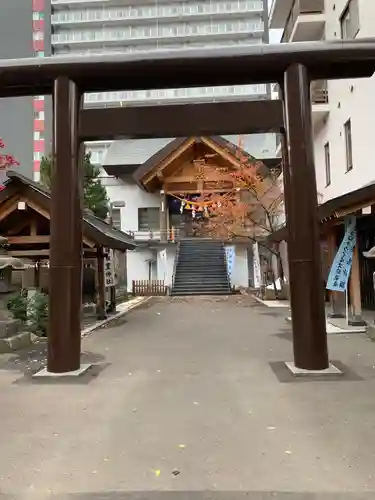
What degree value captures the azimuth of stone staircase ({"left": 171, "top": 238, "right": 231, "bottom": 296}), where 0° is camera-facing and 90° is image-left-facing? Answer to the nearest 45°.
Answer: approximately 0°

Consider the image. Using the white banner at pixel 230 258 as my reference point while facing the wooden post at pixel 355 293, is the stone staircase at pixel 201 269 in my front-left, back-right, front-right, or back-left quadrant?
back-right

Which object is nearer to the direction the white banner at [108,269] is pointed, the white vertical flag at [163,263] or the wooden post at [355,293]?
the wooden post

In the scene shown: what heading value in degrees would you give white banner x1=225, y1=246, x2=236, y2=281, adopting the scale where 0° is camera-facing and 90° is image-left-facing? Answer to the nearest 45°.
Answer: approximately 0°

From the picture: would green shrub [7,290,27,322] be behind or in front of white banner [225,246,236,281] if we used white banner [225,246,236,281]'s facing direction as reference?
in front

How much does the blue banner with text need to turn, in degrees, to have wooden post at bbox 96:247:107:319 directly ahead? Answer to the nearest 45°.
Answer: approximately 90° to its right
